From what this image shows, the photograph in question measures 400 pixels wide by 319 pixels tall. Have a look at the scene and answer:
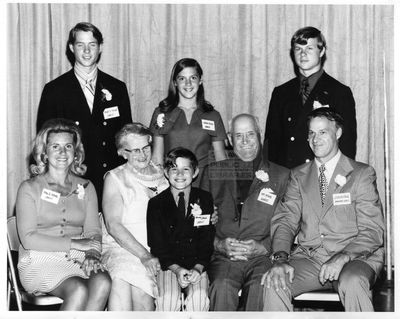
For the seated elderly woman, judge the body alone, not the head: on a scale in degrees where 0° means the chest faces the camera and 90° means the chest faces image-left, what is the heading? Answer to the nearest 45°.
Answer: approximately 315°

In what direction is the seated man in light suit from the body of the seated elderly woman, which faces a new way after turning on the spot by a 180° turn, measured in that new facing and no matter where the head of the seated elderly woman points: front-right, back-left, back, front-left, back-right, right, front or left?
back-right

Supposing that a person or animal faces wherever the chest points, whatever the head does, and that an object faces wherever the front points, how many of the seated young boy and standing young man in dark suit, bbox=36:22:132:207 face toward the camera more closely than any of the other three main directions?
2

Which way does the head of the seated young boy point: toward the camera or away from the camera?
toward the camera

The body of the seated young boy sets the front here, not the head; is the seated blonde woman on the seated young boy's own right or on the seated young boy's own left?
on the seated young boy's own right

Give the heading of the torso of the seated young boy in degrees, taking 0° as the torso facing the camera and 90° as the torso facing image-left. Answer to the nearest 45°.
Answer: approximately 0°

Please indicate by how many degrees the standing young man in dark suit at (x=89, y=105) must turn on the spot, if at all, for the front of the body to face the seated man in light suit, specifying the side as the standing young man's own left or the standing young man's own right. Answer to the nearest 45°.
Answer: approximately 45° to the standing young man's own left

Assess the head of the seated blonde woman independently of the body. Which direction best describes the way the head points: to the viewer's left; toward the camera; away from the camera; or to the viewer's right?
toward the camera

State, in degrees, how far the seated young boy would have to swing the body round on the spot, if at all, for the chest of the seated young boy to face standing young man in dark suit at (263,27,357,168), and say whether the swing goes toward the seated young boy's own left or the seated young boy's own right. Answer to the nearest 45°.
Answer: approximately 90° to the seated young boy's own left

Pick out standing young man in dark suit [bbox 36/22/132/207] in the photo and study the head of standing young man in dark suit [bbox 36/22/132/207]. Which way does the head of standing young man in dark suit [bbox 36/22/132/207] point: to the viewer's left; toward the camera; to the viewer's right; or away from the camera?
toward the camera

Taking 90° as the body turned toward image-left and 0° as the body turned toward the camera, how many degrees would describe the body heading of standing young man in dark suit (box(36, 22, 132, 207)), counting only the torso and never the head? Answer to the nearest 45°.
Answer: approximately 0°

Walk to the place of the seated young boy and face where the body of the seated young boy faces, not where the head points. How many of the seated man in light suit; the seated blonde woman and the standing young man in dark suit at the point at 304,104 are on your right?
1

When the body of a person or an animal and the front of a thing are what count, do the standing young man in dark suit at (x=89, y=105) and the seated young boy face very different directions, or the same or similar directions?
same or similar directions
